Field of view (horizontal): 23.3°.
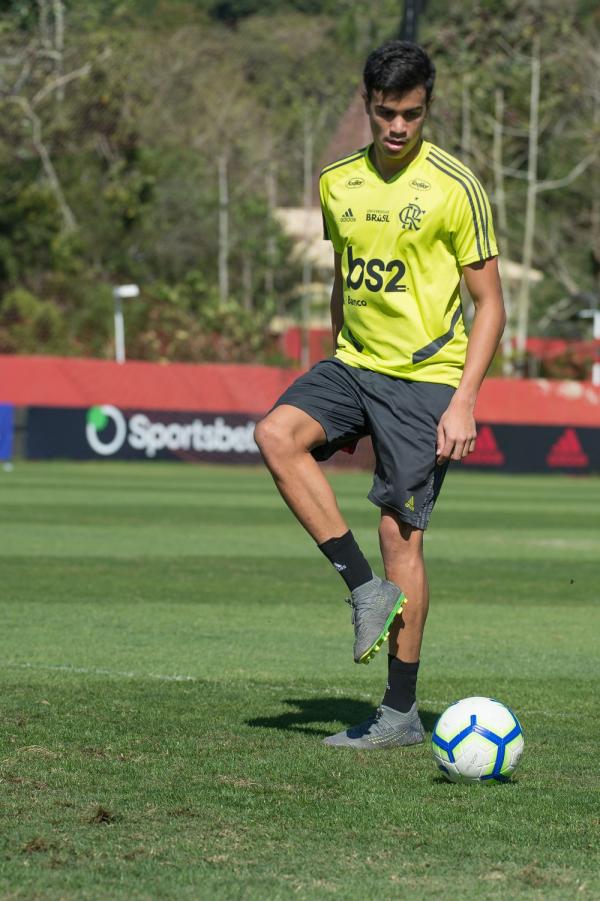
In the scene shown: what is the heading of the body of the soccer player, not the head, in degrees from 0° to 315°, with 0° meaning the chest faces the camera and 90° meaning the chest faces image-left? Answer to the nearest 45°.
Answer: approximately 45°
